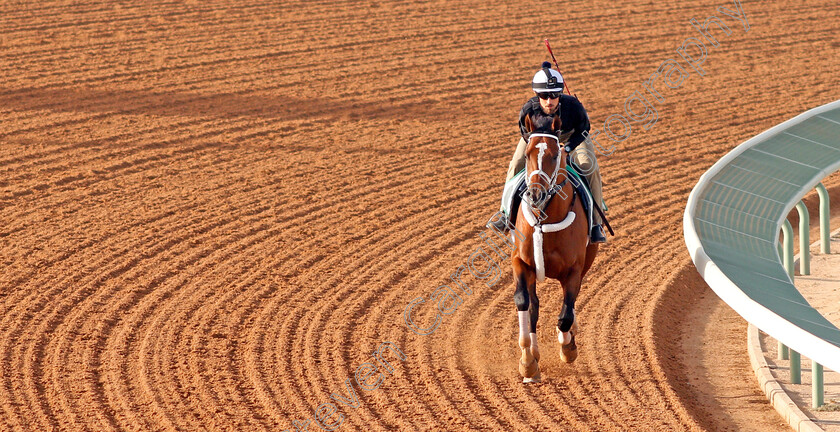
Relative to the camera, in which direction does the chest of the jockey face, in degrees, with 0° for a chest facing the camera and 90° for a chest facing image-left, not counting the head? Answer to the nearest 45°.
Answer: approximately 0°

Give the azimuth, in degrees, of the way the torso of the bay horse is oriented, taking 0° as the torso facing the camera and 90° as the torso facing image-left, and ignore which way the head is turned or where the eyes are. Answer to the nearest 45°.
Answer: approximately 0°
